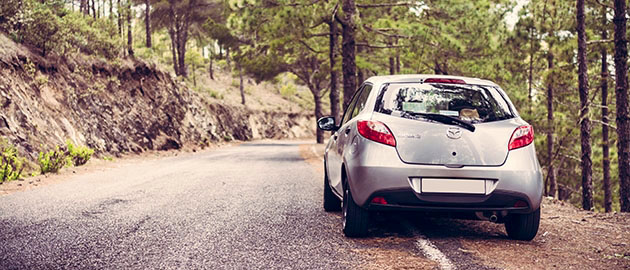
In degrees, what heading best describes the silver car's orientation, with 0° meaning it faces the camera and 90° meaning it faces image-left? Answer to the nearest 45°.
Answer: approximately 180°

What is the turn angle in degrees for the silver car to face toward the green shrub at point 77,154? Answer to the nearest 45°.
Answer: approximately 45° to its left

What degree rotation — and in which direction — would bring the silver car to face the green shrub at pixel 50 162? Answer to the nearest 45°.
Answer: approximately 45° to its left

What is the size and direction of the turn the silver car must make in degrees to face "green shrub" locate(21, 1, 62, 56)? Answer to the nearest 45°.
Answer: approximately 45° to its left
